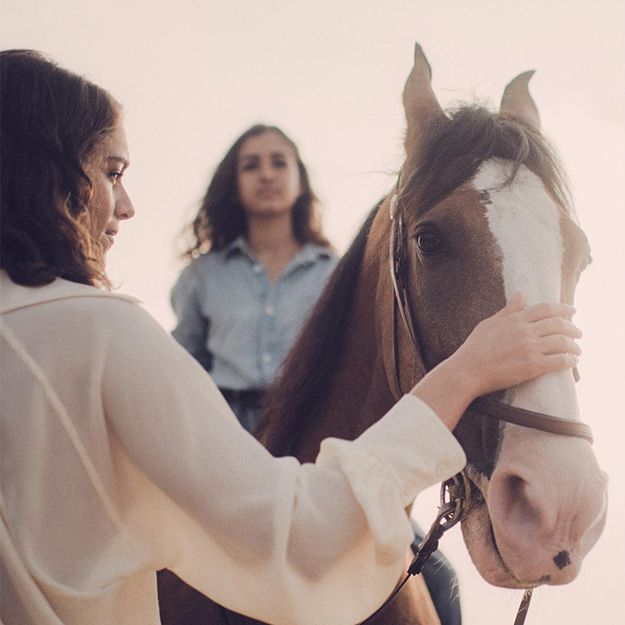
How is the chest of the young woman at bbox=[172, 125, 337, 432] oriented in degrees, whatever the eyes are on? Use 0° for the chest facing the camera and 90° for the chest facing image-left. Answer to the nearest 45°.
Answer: approximately 0°

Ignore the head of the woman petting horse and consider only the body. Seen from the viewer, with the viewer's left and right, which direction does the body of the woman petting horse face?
facing away from the viewer and to the right of the viewer

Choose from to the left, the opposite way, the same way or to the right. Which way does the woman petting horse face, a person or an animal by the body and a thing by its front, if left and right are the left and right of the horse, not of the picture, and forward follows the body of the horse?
to the left

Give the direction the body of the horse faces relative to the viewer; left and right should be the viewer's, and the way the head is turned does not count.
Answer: facing the viewer and to the right of the viewer

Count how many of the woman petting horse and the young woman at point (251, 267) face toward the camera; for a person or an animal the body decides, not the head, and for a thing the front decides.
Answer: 1
